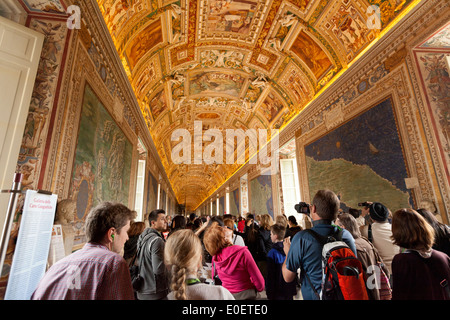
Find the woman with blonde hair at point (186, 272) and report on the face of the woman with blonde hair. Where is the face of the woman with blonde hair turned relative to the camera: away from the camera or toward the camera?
away from the camera

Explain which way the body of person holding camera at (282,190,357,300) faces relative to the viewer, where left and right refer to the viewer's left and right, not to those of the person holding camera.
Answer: facing away from the viewer and to the left of the viewer

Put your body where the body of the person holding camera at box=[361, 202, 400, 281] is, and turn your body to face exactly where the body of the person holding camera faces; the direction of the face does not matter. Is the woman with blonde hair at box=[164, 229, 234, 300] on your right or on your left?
on your left

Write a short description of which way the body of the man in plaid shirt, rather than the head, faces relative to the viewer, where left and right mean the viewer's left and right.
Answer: facing away from the viewer and to the right of the viewer

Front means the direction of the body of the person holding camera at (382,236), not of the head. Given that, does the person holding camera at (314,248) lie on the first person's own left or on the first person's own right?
on the first person's own left

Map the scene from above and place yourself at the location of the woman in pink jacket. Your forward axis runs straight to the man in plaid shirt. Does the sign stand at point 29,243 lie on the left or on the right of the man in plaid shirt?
right

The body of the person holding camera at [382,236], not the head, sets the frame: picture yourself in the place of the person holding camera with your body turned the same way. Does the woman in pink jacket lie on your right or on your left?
on your left

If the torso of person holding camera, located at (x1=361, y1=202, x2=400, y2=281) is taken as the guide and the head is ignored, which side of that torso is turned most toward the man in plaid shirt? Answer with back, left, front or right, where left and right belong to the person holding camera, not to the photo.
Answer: left

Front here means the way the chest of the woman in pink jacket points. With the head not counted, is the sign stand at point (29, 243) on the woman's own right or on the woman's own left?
on the woman's own left

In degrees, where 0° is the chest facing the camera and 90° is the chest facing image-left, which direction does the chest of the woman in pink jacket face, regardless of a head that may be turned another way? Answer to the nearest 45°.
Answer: approximately 135°

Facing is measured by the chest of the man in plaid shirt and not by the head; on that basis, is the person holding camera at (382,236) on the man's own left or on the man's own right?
on the man's own right

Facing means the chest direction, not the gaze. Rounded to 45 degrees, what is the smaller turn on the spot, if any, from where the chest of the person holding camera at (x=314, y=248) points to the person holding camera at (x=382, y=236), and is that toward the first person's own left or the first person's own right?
approximately 90° to the first person's own right

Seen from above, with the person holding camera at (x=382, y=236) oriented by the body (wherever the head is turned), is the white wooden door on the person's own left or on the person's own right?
on the person's own left
